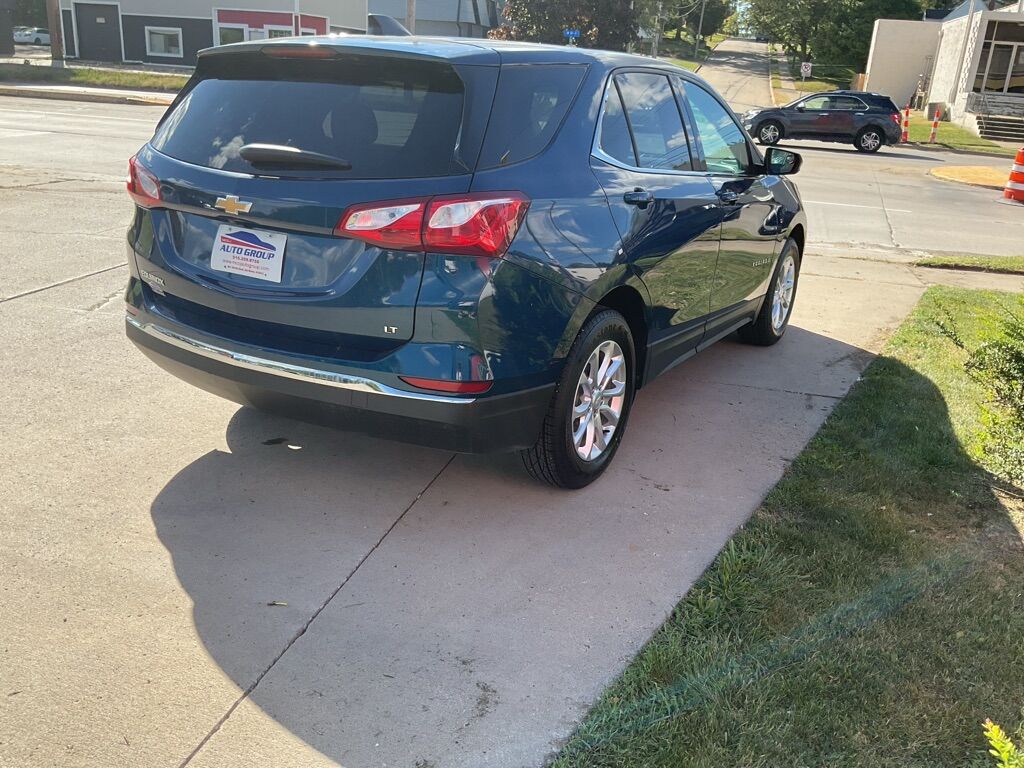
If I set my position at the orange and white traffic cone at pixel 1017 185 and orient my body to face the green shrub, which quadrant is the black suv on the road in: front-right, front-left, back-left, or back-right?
back-right

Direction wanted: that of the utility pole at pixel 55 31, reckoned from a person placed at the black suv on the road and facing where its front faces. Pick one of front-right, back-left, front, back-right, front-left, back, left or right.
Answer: front

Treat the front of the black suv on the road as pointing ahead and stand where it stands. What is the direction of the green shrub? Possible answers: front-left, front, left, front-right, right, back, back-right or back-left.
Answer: left

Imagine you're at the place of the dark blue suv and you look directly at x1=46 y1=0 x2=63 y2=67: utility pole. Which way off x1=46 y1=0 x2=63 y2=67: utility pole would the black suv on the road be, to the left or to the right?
right

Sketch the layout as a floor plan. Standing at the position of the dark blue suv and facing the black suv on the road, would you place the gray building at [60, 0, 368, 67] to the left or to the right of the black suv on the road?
left

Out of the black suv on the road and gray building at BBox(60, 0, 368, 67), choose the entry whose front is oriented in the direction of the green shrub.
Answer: the gray building

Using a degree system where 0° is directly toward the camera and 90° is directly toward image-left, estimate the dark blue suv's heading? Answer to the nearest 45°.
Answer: approximately 225°

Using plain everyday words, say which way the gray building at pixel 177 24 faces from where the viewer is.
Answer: facing the viewer

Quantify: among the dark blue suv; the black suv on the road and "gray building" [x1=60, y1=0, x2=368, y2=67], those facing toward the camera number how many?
1

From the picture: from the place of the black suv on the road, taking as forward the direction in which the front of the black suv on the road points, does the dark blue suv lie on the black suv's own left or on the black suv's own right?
on the black suv's own left

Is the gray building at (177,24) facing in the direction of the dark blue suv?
yes

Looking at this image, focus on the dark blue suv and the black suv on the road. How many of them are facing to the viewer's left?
1

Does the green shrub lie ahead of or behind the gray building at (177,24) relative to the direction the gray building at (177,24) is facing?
ahead

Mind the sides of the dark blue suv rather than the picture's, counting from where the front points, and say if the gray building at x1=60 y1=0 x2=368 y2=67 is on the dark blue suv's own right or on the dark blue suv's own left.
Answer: on the dark blue suv's own left

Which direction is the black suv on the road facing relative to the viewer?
to the viewer's left
